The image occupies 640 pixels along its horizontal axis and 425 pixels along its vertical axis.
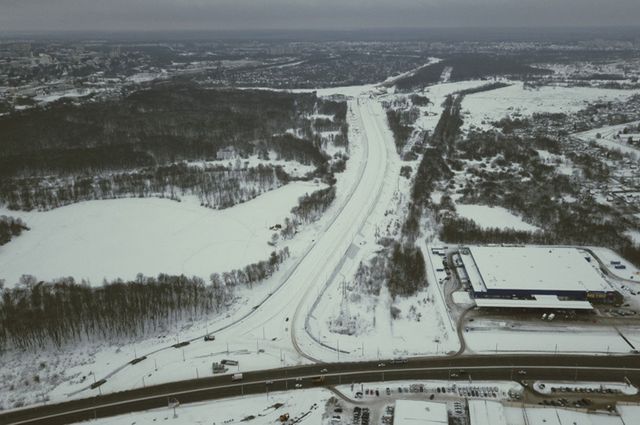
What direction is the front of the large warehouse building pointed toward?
toward the camera

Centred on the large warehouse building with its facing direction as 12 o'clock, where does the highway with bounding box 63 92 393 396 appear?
The highway is roughly at 2 o'clock from the large warehouse building.
